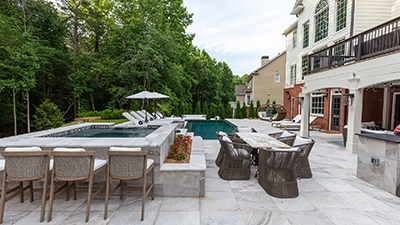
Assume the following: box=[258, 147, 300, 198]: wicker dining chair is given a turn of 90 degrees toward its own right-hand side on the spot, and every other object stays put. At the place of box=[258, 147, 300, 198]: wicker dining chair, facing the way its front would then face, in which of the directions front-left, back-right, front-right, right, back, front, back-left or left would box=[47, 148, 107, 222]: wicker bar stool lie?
back-right

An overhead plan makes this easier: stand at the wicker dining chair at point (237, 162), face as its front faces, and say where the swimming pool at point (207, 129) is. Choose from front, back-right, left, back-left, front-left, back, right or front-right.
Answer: left

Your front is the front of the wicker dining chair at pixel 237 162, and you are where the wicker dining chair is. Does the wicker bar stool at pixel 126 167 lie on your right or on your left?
on your right

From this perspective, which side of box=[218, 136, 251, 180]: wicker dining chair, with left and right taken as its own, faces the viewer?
right

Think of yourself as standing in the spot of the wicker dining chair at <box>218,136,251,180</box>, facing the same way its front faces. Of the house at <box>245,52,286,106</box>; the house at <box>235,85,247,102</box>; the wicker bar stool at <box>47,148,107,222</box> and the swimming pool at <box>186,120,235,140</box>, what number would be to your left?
3

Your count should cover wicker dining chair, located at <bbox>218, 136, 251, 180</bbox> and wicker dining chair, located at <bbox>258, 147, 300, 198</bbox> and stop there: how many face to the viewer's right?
1

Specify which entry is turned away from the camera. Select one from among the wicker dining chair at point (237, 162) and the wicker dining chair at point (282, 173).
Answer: the wicker dining chair at point (282, 173)

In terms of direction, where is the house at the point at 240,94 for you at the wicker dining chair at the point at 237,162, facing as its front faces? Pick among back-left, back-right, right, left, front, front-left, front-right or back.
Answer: left

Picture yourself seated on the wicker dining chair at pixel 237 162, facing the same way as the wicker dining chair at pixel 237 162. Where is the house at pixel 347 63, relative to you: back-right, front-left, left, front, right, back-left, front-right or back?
front-left

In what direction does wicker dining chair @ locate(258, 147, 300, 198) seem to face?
away from the camera

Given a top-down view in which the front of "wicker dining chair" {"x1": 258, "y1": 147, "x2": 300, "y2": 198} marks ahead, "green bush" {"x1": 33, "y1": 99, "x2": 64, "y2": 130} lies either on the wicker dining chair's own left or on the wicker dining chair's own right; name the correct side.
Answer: on the wicker dining chair's own left
